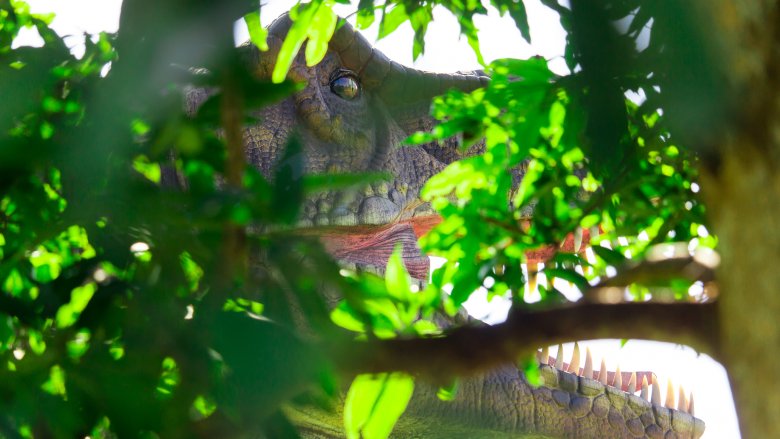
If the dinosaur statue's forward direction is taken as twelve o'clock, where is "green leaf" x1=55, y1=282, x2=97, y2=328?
The green leaf is roughly at 3 o'clock from the dinosaur statue.

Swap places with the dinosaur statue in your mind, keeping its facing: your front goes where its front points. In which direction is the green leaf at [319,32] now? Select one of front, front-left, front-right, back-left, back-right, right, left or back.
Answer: right

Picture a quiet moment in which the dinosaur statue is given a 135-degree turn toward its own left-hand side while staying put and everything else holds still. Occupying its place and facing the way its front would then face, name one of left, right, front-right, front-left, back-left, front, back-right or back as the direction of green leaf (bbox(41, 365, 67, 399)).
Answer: back-left

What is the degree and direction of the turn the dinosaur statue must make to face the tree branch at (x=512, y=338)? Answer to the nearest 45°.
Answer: approximately 90° to its right
